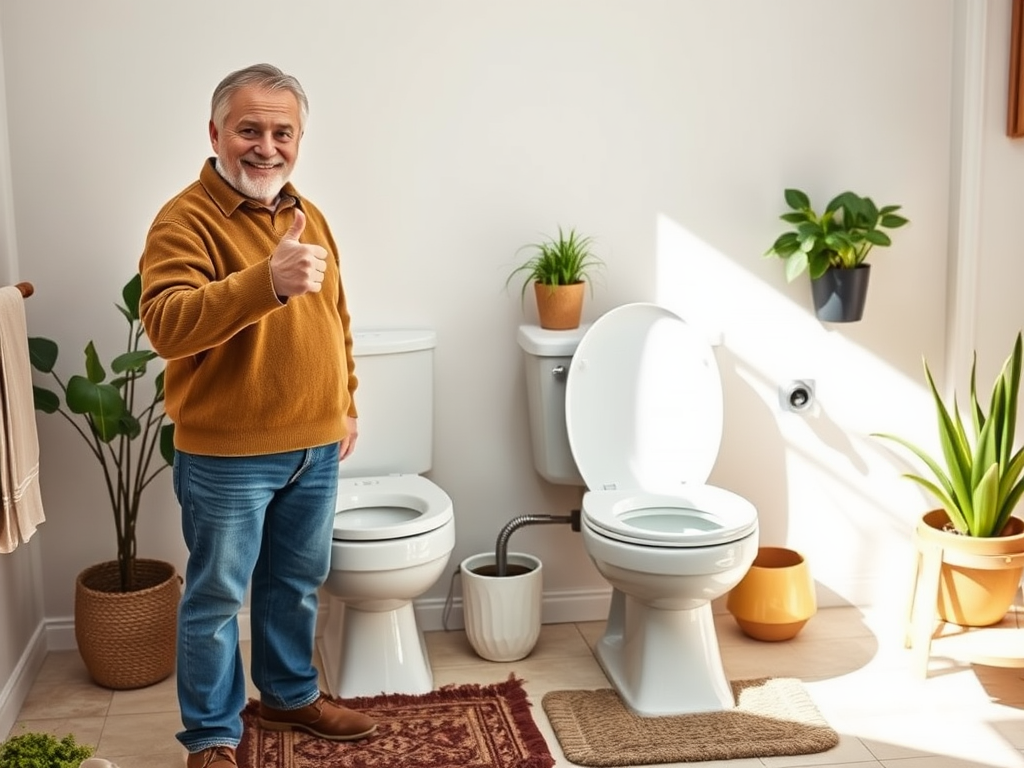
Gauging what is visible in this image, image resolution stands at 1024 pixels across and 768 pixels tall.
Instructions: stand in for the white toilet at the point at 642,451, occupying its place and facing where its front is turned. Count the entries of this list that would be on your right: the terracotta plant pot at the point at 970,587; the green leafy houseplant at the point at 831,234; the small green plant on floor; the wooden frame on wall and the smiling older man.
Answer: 2

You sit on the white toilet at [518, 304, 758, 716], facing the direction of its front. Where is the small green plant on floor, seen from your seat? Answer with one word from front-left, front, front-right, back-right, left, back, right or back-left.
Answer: right

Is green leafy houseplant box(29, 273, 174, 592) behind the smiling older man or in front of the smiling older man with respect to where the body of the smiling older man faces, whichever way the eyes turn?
behind

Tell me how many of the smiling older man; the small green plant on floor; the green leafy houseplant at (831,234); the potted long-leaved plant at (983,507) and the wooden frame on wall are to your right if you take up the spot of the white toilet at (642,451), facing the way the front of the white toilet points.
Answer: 2

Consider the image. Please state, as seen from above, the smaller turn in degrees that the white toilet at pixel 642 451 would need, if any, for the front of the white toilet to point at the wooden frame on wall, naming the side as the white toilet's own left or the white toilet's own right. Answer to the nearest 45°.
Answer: approximately 45° to the white toilet's own left

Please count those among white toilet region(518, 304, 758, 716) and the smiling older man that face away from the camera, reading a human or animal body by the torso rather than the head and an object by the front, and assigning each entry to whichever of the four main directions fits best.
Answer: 0

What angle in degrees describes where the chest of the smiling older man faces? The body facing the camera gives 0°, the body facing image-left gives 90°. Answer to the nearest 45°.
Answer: approximately 315°

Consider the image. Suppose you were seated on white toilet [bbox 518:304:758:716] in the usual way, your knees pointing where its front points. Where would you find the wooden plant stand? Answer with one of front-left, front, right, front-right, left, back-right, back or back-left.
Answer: front-left

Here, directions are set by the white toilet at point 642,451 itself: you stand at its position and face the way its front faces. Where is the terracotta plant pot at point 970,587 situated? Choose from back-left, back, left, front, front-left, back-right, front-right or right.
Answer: front-left

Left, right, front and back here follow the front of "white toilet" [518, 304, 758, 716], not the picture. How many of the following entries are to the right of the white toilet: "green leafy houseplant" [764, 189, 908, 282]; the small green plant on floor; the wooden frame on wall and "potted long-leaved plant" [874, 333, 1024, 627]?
1

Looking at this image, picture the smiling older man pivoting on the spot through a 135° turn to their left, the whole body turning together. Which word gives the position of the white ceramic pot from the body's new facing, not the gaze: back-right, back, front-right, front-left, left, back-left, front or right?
front-right

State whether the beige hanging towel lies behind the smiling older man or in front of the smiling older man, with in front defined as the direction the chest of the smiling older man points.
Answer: behind

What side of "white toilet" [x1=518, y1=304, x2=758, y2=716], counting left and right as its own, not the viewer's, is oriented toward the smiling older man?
right

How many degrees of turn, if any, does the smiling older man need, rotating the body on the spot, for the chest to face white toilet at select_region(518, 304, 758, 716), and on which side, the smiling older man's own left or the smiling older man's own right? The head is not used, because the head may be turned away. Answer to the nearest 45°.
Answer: approximately 90° to the smiling older man's own left

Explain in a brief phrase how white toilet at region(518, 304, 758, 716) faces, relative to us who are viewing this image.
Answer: facing the viewer and to the right of the viewer
